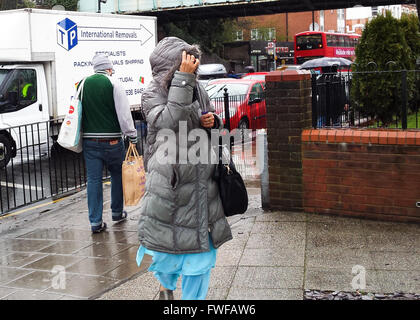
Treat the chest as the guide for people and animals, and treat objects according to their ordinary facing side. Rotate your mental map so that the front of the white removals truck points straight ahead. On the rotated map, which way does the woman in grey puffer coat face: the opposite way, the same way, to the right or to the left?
to the left

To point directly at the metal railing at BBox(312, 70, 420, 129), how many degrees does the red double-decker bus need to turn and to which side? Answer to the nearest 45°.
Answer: approximately 45° to its left

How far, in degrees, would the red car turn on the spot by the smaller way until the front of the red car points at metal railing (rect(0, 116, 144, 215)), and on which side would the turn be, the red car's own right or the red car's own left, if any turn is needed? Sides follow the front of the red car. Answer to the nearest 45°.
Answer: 0° — it already faces it

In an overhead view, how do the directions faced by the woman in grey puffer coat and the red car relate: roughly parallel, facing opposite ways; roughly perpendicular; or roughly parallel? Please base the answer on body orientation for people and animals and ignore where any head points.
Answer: roughly perpendicular

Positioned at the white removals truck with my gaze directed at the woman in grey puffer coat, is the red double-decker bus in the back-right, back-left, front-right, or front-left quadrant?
back-left

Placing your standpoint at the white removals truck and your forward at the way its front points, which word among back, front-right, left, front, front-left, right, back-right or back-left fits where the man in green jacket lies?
front-left

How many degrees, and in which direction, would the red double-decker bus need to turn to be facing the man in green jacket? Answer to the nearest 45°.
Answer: approximately 45° to its left

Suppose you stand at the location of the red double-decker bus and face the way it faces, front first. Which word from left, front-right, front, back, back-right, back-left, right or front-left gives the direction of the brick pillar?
front-left

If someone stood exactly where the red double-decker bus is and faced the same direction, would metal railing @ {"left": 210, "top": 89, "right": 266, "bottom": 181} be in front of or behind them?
in front

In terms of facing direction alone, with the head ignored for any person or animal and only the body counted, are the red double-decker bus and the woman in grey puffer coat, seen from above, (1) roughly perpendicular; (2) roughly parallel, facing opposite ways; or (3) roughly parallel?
roughly perpendicular

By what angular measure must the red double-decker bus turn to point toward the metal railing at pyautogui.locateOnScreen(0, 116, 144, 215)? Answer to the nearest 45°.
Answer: approximately 45° to its left

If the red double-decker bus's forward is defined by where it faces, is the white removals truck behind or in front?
in front
